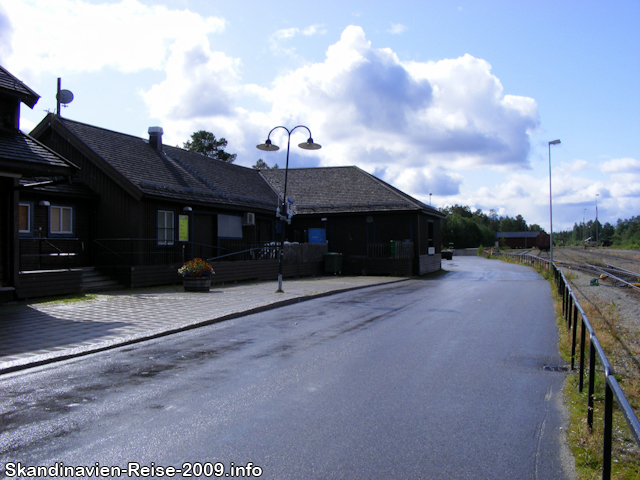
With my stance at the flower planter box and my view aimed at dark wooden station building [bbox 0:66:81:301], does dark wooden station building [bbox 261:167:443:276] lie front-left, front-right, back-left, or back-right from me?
back-right

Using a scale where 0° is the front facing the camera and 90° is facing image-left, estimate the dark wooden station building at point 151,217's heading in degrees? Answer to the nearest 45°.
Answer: approximately 315°
